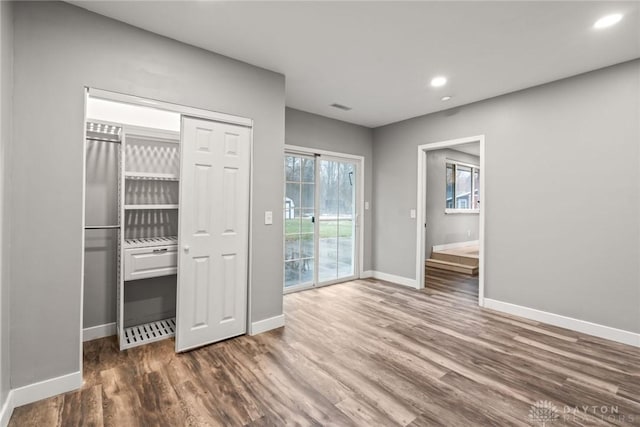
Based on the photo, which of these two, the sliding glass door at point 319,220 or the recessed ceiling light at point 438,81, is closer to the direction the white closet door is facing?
the recessed ceiling light

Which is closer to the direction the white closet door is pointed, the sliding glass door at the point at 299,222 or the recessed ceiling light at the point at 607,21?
the recessed ceiling light

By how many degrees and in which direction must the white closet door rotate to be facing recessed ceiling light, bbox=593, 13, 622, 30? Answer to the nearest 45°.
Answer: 0° — it already faces it

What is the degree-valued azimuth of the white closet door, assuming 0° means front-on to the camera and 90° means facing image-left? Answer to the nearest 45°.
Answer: approximately 315°

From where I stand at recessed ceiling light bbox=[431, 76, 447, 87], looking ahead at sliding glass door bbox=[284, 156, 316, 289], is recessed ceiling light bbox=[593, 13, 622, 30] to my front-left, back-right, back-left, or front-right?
back-left

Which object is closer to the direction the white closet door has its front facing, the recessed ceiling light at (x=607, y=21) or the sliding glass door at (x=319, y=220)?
the recessed ceiling light

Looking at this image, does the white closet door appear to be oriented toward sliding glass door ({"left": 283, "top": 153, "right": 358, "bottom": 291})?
no

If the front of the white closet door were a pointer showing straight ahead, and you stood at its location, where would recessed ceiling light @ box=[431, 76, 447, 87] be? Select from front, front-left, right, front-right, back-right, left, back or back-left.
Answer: front-left

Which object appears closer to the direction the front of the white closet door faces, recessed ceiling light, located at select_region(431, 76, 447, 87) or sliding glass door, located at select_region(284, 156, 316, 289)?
the recessed ceiling light

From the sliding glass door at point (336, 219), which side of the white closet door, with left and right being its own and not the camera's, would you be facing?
left

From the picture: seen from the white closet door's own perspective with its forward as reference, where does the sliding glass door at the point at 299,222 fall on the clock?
The sliding glass door is roughly at 9 o'clock from the white closet door.

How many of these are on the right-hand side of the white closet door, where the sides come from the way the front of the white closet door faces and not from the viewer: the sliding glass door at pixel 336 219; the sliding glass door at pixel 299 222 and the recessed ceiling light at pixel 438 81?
0
